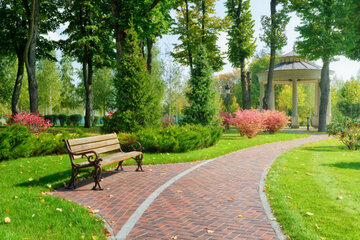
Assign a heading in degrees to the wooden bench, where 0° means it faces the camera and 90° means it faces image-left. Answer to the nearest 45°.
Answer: approximately 315°

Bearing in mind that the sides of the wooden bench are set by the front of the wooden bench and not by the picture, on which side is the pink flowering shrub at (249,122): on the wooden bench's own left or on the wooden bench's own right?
on the wooden bench's own left

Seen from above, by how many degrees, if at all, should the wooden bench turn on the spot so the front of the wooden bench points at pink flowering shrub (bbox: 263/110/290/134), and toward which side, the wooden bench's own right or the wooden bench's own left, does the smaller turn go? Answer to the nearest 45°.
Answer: approximately 90° to the wooden bench's own left

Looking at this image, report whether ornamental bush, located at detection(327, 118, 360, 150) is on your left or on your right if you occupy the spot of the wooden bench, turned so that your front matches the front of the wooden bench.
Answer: on your left

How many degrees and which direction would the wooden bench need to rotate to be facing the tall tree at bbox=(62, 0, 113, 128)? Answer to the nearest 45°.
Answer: approximately 135° to its left

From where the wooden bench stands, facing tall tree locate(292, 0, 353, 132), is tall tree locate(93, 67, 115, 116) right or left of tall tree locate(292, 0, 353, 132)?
left

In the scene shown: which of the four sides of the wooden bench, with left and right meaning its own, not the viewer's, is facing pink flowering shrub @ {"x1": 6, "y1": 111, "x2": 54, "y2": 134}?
back

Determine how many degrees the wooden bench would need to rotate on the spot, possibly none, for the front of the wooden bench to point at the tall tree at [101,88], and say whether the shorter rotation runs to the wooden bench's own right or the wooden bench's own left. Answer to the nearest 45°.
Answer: approximately 135° to the wooden bench's own left

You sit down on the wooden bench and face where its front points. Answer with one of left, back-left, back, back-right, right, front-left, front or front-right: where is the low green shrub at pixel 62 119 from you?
back-left

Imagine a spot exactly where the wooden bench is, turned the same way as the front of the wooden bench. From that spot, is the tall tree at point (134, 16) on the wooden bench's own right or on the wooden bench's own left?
on the wooden bench's own left
